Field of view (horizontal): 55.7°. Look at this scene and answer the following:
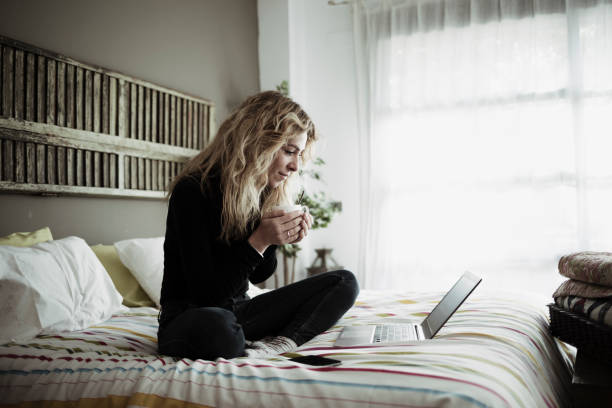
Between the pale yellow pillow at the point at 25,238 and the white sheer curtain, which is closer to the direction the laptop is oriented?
the pale yellow pillow

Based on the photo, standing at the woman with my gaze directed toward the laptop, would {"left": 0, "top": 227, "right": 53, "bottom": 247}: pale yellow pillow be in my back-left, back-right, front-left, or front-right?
back-left

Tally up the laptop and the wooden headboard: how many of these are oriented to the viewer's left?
1

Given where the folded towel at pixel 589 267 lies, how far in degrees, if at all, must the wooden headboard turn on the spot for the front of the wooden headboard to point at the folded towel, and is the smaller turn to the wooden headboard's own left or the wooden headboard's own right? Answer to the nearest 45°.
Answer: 0° — it already faces it

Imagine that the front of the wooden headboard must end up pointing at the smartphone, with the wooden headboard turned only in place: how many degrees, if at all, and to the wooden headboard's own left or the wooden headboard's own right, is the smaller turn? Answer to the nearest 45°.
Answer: approximately 45° to the wooden headboard's own right

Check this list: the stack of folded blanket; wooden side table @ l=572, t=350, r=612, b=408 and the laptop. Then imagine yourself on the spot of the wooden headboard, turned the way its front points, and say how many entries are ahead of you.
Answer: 3

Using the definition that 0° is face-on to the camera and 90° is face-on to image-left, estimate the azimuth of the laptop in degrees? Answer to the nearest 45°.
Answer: approximately 90°

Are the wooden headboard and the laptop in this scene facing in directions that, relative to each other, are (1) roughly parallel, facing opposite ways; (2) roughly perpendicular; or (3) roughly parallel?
roughly parallel, facing opposite ways

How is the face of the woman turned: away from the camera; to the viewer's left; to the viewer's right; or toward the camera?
to the viewer's right
